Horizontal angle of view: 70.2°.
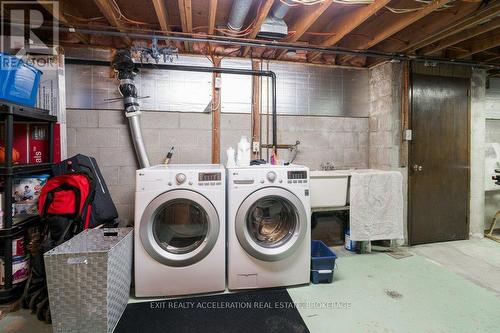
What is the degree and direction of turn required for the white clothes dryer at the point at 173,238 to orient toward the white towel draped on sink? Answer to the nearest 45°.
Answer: approximately 90° to its left

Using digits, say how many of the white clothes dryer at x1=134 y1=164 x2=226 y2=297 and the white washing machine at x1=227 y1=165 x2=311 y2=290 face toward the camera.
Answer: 2

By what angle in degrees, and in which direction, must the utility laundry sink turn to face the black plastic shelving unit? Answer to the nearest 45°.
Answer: approximately 45° to its right

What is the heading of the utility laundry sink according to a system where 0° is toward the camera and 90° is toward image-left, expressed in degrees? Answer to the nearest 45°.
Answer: approximately 0°

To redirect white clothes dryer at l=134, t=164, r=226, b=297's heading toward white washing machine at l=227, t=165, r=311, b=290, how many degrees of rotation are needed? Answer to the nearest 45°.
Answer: approximately 90° to its left
